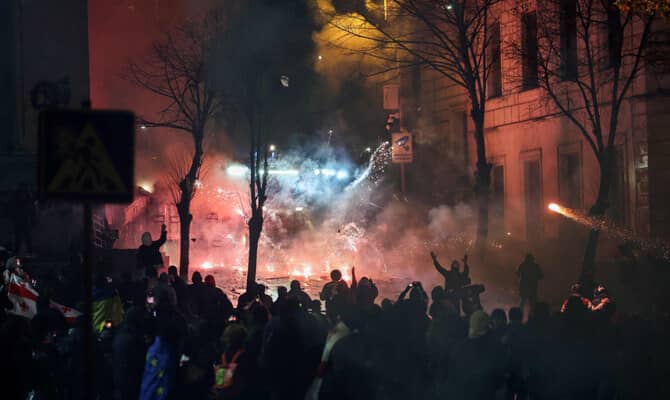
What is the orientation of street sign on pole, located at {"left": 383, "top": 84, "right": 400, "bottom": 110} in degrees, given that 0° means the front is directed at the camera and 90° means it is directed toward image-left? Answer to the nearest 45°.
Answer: approximately 0°

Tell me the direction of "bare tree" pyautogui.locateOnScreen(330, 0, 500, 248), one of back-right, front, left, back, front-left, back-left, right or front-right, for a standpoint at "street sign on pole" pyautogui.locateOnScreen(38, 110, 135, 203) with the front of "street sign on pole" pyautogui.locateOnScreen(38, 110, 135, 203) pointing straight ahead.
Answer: back-left

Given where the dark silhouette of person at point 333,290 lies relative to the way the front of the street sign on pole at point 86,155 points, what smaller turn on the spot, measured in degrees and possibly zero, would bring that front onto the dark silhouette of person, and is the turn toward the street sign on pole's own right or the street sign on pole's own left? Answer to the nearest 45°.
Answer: approximately 135° to the street sign on pole's own left

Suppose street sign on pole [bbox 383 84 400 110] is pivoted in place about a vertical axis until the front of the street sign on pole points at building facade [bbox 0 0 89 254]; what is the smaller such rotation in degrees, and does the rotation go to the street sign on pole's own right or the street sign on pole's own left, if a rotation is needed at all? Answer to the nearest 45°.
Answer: approximately 45° to the street sign on pole's own right

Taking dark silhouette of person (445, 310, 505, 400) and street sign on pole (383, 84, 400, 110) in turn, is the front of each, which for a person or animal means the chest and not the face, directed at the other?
yes

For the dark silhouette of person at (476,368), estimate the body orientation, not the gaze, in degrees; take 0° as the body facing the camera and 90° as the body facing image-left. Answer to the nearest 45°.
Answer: approximately 180°

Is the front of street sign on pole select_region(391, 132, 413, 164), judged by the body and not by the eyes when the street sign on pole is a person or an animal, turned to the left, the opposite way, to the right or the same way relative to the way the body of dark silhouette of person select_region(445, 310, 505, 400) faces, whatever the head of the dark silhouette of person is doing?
the opposite way

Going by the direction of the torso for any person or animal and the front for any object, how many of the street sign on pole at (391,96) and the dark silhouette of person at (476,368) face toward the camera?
1

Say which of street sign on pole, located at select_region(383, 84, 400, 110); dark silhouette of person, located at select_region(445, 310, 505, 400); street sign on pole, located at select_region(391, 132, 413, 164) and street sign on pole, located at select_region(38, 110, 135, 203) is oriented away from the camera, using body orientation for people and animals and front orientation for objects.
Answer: the dark silhouette of person

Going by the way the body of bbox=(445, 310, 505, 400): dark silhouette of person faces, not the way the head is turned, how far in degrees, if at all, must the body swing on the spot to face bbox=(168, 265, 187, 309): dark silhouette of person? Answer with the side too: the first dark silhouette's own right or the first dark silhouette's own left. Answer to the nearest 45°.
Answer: approximately 45° to the first dark silhouette's own left
